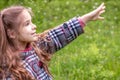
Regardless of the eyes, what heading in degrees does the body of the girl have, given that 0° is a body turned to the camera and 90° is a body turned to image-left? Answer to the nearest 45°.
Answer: approximately 315°
